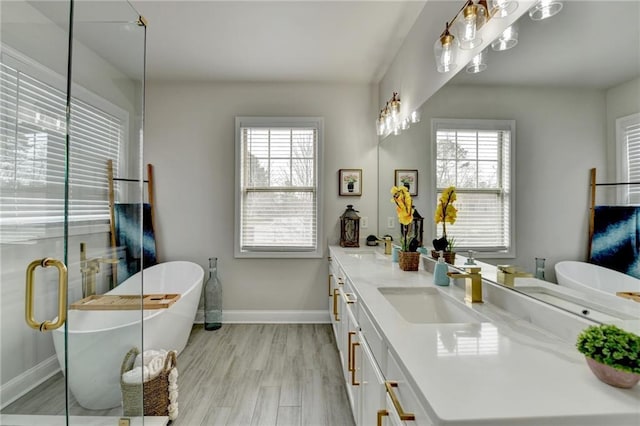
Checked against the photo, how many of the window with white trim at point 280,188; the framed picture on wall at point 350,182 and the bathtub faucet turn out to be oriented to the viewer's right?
1

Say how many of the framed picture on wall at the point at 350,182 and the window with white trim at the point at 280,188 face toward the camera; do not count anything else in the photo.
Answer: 2

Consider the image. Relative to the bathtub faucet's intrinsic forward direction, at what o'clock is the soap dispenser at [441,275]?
The soap dispenser is roughly at 1 o'clock from the bathtub faucet.

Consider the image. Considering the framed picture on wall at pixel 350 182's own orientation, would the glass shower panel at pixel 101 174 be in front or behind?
in front

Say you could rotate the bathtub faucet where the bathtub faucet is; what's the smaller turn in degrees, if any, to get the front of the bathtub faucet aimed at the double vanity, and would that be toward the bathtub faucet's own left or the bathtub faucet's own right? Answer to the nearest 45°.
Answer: approximately 45° to the bathtub faucet's own right

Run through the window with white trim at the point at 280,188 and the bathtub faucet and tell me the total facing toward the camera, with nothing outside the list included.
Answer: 1

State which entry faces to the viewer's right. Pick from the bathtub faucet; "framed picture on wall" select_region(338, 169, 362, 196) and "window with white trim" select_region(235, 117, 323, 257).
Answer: the bathtub faucet

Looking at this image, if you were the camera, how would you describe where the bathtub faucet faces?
facing to the right of the viewer

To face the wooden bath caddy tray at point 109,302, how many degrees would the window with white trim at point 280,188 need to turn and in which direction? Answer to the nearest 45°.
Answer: approximately 45° to its right

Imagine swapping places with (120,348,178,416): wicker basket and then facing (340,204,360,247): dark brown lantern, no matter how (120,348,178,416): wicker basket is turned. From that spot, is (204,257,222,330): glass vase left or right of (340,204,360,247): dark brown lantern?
left

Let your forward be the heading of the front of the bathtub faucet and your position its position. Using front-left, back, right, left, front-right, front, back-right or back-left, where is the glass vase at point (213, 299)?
front-left
